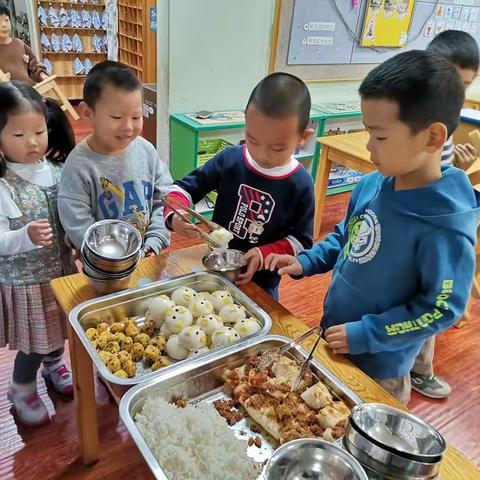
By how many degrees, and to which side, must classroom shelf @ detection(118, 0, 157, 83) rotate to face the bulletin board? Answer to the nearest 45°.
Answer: approximately 90° to its left

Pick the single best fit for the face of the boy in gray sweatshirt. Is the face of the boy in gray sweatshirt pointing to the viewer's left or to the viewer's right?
to the viewer's right

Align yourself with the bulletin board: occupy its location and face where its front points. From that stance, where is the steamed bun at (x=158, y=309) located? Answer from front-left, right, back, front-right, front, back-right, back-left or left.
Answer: front

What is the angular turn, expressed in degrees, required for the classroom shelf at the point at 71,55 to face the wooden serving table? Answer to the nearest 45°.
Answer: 0° — it already faces it

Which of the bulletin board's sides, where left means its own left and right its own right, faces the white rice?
front

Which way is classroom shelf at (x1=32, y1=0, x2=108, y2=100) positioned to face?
toward the camera

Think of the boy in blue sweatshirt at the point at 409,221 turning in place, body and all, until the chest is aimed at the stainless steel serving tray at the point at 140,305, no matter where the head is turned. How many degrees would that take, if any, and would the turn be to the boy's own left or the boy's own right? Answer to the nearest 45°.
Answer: approximately 45° to the boy's own right

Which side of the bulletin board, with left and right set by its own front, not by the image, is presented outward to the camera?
front

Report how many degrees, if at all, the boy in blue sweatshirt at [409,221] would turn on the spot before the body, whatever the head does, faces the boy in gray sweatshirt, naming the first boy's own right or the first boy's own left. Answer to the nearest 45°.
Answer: approximately 45° to the first boy's own right

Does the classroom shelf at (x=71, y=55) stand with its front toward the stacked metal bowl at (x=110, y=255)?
yes

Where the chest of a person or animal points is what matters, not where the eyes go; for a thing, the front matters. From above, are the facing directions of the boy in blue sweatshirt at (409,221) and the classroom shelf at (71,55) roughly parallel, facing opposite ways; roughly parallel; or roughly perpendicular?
roughly perpendicular

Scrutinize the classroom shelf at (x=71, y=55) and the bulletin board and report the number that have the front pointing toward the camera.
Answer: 2
